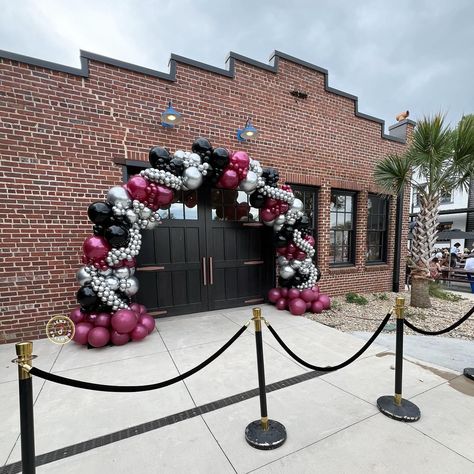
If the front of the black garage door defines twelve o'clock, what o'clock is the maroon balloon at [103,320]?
The maroon balloon is roughly at 3 o'clock from the black garage door.

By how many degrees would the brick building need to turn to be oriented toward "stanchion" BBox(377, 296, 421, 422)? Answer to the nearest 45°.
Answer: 0° — it already faces it

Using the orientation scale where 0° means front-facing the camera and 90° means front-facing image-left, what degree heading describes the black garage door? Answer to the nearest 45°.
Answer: approximately 315°

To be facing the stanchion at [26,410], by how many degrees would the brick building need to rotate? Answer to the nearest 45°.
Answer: approximately 45° to its right

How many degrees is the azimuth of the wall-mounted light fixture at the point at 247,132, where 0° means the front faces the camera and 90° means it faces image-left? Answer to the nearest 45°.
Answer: approximately 315°

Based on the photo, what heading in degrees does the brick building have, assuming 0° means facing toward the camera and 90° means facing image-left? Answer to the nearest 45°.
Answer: approximately 315°
